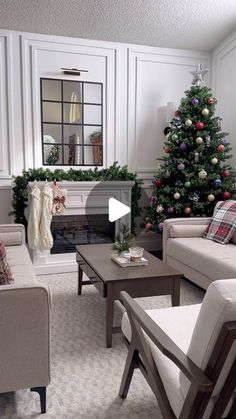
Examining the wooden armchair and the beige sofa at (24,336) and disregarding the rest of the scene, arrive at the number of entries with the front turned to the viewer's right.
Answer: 1

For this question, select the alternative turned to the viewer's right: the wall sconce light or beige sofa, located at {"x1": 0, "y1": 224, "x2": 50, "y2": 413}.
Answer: the beige sofa

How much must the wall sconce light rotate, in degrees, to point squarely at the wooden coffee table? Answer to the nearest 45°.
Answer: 0° — it already faces it

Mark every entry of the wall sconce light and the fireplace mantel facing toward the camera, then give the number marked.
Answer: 2

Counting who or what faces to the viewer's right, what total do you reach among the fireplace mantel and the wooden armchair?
0

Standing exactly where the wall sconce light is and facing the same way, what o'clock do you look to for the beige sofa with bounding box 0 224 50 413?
The beige sofa is roughly at 12 o'clock from the wall sconce light.

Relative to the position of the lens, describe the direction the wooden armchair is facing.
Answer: facing away from the viewer and to the left of the viewer

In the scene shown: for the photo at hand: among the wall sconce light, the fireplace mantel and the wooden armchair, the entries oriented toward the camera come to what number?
2

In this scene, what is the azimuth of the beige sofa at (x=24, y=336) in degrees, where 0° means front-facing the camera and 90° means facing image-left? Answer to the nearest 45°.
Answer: approximately 270°

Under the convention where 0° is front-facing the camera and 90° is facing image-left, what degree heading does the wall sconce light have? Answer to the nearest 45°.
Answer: approximately 0°

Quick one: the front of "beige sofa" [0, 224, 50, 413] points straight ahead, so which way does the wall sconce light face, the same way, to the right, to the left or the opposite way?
to the right

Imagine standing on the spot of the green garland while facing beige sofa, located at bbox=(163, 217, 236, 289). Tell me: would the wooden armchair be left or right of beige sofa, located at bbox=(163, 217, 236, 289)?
right

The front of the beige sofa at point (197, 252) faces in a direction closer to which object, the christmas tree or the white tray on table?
the white tray on table

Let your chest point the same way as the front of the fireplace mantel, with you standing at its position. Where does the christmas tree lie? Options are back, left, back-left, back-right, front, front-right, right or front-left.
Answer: left
